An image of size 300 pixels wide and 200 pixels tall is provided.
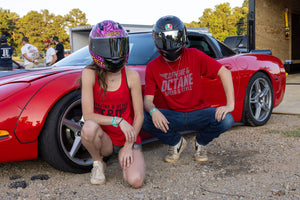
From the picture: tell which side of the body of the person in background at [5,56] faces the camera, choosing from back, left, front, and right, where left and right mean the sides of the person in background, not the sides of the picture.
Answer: back

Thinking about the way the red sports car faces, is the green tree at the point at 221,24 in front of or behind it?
behind

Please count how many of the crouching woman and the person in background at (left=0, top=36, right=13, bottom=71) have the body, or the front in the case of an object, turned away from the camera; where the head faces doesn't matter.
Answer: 1

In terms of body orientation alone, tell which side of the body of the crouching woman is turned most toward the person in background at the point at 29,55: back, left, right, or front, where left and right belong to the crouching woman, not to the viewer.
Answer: back

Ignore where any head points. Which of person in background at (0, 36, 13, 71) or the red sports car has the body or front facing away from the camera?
the person in background

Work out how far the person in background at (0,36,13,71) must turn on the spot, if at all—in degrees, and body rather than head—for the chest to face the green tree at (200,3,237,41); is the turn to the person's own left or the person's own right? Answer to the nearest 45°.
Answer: approximately 45° to the person's own right

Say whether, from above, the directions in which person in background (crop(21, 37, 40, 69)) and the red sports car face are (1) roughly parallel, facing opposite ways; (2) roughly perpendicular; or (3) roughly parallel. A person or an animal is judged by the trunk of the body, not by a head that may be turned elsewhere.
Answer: roughly perpendicular

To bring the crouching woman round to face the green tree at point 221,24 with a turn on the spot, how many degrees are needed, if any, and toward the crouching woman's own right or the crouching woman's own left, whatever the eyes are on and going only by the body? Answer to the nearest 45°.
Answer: approximately 180°

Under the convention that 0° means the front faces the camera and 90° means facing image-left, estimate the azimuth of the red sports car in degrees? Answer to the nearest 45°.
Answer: approximately 45°
